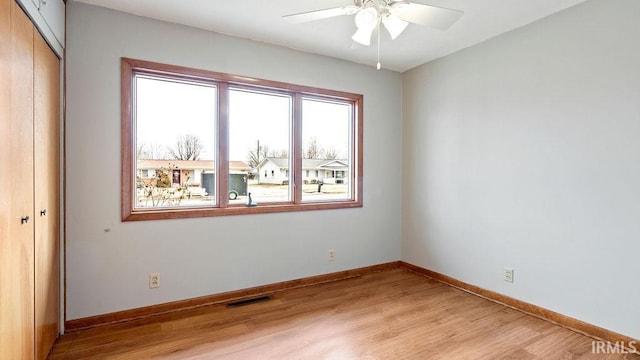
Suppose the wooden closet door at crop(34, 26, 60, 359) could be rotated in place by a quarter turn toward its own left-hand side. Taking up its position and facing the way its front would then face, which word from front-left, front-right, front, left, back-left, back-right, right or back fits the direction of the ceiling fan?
back-right

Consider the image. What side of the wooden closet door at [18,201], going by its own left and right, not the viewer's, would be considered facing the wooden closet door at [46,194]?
left

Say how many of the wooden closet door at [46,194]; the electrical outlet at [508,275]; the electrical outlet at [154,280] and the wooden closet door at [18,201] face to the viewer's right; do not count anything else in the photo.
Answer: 2

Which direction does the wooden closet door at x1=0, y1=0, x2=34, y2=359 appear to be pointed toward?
to the viewer's right

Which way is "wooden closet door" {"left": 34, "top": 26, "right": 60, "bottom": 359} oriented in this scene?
to the viewer's right

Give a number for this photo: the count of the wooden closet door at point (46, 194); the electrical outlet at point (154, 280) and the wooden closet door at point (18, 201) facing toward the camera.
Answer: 1

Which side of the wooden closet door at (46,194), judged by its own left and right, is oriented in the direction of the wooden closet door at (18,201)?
right

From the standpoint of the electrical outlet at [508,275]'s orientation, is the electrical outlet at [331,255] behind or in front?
in front

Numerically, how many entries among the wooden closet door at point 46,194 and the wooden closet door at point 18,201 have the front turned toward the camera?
0

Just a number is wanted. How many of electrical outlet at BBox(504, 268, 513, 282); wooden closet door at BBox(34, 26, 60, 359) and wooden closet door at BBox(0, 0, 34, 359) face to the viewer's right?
2

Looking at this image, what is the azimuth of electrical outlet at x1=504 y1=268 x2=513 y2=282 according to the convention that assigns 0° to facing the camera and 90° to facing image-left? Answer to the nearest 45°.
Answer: approximately 45°

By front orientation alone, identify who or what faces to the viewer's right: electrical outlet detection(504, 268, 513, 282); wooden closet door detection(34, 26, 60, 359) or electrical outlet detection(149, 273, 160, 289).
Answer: the wooden closet door

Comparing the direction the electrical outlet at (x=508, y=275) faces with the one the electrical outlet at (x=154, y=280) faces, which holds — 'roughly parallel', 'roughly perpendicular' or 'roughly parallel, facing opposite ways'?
roughly perpendicular
